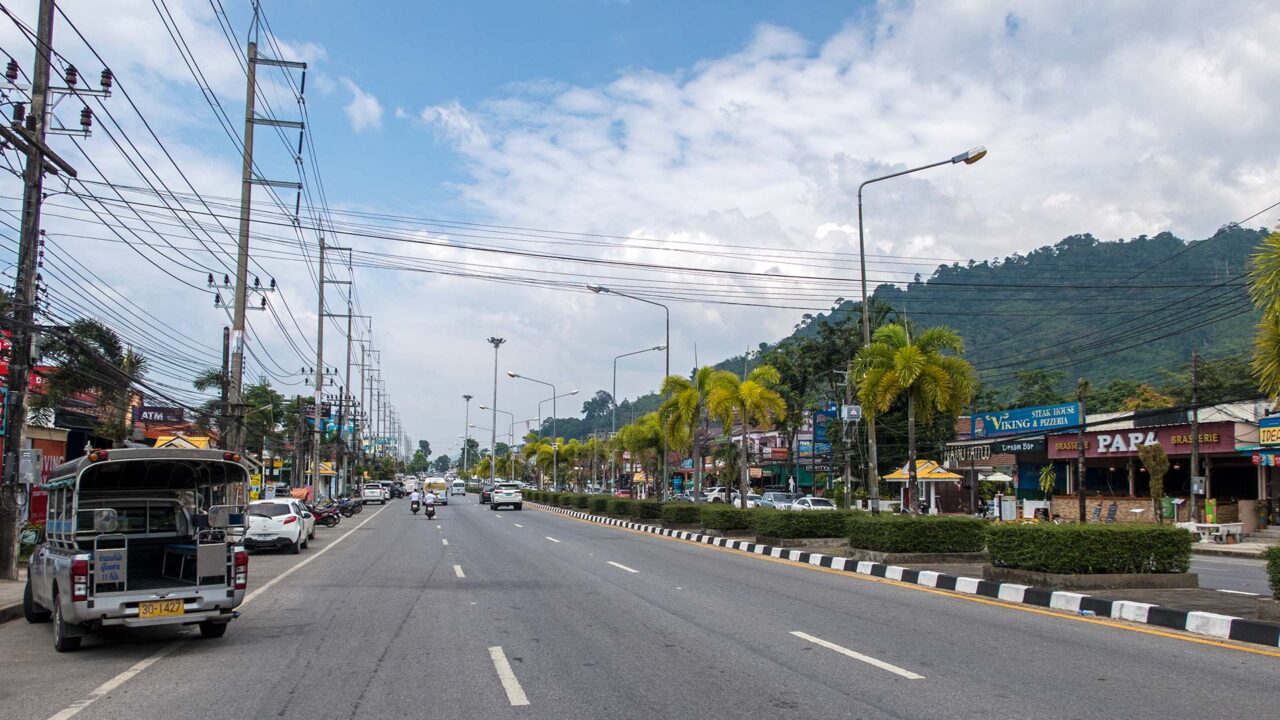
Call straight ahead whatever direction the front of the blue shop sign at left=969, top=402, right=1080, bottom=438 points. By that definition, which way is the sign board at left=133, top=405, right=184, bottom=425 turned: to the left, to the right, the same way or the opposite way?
to the left

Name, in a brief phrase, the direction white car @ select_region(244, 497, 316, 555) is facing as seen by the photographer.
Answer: facing away from the viewer and to the right of the viewer

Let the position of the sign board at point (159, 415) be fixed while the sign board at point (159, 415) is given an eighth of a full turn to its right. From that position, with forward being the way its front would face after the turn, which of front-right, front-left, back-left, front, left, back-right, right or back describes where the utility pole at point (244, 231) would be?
front-left

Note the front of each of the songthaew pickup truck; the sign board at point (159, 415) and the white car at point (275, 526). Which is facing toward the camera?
the sign board

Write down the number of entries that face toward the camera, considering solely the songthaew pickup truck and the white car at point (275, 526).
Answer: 0

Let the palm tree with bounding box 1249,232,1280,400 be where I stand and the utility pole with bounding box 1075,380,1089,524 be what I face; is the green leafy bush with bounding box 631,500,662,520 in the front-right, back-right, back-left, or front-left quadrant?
front-left

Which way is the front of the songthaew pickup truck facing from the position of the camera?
facing away from the viewer and to the left of the viewer

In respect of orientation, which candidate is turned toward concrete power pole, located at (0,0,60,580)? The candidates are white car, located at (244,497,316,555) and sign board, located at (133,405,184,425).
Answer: the sign board

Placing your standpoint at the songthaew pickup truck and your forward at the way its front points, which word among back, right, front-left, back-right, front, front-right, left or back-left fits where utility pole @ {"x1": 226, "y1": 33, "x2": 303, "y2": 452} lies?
front-right

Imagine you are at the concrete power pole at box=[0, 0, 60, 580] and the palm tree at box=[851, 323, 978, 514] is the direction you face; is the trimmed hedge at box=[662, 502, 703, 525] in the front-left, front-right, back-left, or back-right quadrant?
front-left

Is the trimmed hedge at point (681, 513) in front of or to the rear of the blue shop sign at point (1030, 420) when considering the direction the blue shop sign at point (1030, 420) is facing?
in front

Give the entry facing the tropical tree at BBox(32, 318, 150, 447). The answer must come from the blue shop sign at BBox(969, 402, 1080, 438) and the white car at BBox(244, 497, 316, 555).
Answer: the blue shop sign

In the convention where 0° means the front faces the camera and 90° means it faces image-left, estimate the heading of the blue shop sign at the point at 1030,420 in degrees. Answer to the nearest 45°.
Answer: approximately 45°

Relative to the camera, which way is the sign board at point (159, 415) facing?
toward the camera

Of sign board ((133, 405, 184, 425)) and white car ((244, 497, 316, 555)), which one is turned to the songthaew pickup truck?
the sign board

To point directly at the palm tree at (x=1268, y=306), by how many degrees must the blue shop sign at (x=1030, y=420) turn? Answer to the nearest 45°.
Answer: approximately 45° to its left

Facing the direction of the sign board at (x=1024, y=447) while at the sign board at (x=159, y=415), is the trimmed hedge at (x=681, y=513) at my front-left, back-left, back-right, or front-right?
front-right
